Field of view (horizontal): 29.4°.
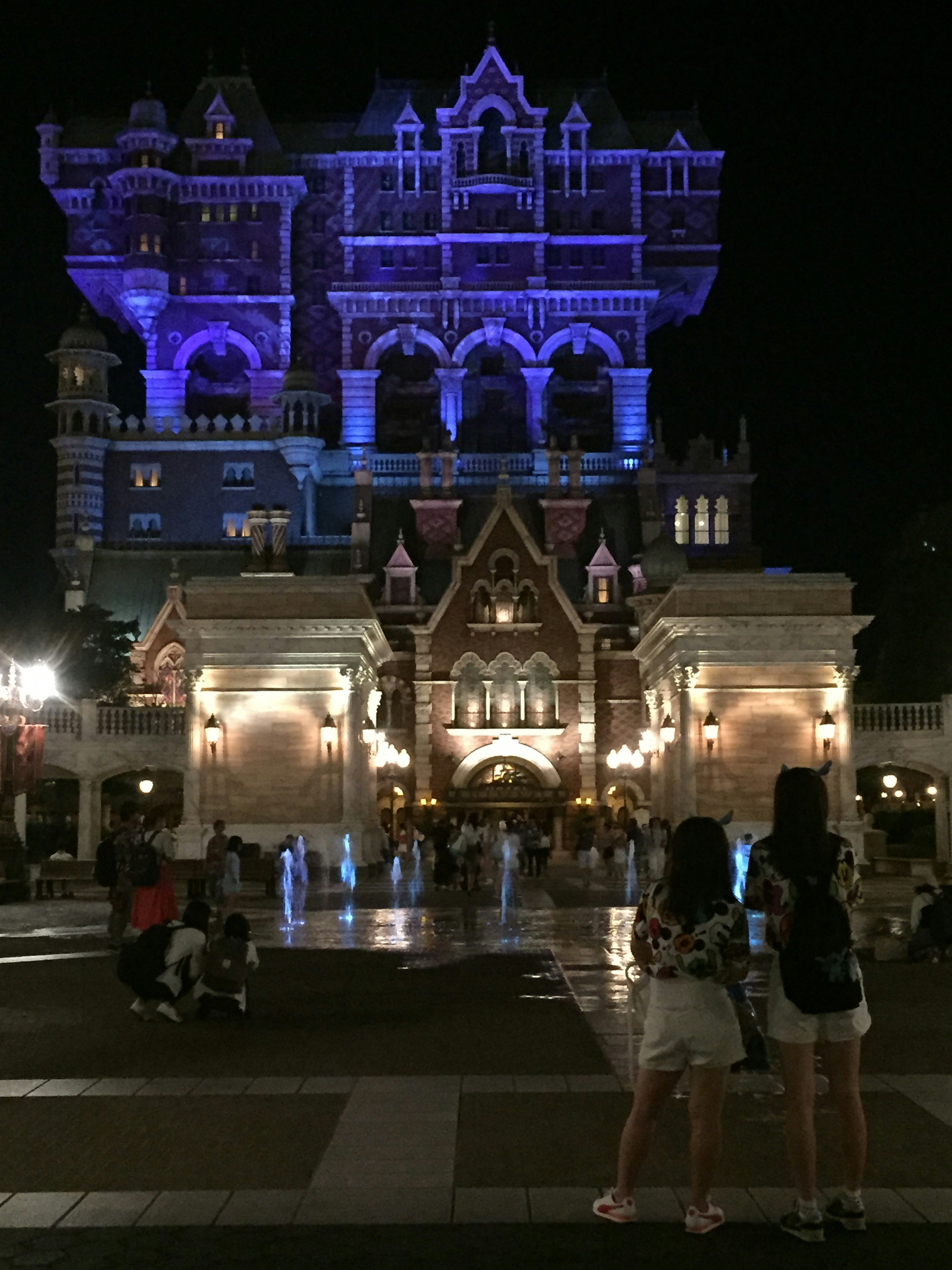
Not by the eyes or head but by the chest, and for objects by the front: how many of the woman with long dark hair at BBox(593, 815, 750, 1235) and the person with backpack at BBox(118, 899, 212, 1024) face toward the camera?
0

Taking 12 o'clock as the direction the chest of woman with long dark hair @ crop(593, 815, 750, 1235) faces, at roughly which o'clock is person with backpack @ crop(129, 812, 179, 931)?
The person with backpack is roughly at 11 o'clock from the woman with long dark hair.

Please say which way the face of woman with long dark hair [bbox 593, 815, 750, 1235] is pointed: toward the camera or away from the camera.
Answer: away from the camera

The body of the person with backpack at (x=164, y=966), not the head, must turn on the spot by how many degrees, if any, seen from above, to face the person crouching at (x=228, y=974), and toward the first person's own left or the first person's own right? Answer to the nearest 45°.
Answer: approximately 45° to the first person's own right

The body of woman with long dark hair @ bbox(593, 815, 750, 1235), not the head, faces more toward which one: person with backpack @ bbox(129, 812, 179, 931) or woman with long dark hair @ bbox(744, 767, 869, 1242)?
the person with backpack

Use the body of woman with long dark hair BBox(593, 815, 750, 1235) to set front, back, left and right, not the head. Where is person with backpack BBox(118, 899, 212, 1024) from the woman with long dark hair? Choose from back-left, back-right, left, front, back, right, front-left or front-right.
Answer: front-left

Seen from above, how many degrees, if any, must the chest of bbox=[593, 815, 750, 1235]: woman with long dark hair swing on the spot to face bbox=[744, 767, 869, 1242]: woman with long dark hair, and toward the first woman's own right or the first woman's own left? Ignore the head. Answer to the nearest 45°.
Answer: approximately 90° to the first woman's own right

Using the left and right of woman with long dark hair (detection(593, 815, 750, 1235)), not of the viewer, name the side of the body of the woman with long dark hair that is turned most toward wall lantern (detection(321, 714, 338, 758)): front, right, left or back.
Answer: front

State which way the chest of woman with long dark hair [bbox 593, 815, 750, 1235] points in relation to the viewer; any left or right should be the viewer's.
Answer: facing away from the viewer

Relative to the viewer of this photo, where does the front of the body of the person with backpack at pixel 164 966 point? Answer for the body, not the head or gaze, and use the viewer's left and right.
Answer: facing away from the viewer and to the right of the viewer

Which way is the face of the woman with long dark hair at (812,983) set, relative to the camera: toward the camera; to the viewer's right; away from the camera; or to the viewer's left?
away from the camera

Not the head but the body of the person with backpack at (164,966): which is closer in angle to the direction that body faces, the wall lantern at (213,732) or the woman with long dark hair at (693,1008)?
the wall lantern

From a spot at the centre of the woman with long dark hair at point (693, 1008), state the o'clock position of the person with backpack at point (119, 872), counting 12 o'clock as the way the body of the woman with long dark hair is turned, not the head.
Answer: The person with backpack is roughly at 11 o'clock from the woman with long dark hair.

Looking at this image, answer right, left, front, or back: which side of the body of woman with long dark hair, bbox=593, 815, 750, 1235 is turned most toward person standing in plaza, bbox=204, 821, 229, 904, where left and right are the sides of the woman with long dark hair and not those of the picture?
front

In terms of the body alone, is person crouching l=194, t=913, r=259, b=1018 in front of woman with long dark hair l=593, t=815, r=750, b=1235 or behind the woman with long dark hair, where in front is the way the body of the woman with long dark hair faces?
in front
